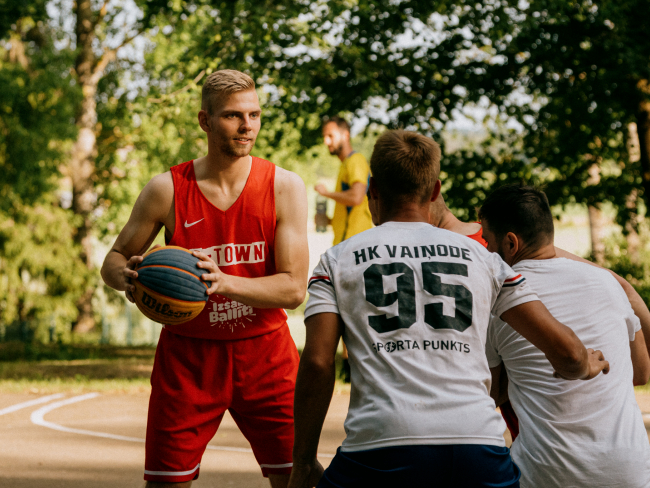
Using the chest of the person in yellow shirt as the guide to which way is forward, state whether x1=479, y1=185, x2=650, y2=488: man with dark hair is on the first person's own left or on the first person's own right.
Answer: on the first person's own left

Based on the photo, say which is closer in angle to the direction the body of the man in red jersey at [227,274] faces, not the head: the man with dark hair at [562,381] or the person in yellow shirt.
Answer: the man with dark hair

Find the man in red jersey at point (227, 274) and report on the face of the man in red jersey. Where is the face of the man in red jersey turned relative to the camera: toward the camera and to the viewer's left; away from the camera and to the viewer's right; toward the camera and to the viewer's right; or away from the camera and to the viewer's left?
toward the camera and to the viewer's right

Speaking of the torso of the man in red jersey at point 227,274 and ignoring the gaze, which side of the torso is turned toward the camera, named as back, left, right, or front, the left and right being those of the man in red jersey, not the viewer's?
front

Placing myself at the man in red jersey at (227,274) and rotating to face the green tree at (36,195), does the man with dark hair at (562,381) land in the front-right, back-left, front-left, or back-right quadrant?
back-right

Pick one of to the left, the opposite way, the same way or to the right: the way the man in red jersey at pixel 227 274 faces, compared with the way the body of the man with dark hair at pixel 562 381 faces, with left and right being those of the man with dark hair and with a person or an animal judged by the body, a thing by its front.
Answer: the opposite way

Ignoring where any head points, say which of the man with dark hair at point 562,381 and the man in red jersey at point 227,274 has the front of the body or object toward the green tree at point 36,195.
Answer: the man with dark hair

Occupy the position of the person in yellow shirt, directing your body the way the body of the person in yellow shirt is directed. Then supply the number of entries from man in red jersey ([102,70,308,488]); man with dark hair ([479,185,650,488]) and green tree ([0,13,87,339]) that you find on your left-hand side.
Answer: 2

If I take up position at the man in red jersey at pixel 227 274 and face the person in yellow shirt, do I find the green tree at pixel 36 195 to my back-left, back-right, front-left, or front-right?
front-left

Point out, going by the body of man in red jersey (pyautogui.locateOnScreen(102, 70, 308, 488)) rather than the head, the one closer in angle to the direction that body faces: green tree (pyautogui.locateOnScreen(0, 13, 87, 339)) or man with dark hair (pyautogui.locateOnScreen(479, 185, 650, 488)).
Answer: the man with dark hair

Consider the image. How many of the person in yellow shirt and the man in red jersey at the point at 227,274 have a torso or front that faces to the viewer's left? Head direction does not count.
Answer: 1

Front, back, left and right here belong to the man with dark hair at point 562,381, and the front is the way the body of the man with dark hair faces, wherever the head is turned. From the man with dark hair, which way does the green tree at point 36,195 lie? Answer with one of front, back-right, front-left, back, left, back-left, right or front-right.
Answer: front

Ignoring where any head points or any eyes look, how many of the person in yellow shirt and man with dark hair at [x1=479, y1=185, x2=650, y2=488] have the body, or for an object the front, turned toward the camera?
0

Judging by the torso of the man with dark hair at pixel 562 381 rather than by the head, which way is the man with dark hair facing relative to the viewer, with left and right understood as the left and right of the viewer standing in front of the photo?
facing away from the viewer and to the left of the viewer

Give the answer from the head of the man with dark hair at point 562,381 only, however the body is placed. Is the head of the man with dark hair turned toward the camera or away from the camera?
away from the camera

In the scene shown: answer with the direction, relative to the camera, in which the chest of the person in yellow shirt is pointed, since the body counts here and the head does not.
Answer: to the viewer's left

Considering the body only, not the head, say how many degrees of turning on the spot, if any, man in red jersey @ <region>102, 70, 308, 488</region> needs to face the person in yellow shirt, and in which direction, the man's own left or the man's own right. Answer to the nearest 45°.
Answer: approximately 180°

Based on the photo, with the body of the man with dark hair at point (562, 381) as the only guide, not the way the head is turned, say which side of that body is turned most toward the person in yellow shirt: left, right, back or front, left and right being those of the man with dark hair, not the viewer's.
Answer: front

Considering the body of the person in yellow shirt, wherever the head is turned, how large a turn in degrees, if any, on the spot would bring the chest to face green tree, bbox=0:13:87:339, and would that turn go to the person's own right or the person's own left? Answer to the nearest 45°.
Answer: approximately 45° to the person's own right
